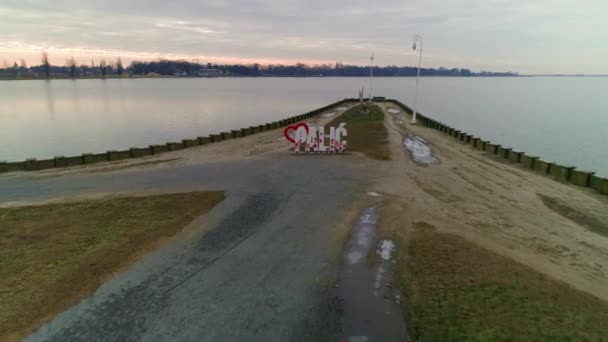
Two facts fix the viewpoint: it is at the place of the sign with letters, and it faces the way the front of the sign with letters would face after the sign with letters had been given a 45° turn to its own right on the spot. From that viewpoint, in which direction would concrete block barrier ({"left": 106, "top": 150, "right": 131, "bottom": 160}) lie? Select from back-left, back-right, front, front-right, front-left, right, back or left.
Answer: front-right

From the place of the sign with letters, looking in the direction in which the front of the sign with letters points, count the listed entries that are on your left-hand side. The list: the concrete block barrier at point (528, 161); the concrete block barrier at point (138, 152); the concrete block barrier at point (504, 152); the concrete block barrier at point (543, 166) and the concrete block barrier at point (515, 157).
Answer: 4

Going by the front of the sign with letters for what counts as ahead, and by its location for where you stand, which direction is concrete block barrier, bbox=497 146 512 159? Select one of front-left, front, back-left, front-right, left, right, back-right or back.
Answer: left

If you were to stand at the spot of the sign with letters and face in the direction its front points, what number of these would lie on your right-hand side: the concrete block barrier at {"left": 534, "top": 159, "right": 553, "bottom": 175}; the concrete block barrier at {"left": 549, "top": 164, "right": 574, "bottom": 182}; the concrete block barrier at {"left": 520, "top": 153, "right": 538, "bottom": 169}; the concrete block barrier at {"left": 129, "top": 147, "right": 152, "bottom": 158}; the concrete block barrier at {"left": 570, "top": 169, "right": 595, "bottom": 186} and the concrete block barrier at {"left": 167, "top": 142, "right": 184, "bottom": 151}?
2

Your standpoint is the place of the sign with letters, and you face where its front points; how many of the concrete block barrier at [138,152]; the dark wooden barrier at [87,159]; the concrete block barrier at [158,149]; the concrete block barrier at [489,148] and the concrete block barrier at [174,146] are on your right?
4

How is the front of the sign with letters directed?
toward the camera

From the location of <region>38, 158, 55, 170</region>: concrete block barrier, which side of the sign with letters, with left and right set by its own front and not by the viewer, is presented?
right

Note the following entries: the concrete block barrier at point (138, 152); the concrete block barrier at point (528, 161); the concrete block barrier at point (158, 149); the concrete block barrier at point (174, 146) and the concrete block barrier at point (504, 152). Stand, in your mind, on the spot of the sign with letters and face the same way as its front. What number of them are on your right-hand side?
3

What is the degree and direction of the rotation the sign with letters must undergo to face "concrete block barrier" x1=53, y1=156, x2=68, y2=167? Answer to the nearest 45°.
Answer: approximately 90° to its right

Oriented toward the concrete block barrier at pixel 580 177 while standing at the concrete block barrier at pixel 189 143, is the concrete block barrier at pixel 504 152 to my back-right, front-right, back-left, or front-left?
front-left

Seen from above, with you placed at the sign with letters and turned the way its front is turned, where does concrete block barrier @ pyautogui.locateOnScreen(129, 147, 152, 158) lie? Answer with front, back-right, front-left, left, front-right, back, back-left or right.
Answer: right

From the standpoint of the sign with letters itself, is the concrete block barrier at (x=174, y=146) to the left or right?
on its right

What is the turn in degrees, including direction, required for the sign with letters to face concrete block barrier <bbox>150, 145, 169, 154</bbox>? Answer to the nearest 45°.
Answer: approximately 90° to its right

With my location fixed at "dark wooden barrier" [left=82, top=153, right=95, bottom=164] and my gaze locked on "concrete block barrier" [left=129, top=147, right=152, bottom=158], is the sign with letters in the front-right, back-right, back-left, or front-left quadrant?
front-right

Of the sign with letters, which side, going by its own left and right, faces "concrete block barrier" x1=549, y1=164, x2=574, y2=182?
left

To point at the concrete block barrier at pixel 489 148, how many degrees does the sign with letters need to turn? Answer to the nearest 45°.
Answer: approximately 90° to its left

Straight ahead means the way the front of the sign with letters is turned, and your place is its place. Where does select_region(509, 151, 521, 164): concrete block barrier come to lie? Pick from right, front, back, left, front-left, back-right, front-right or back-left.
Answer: left
